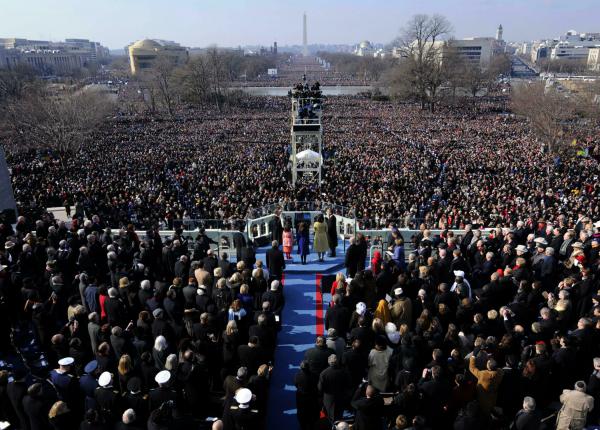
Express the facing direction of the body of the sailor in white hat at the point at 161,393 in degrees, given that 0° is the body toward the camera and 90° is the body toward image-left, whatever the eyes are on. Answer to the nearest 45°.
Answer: approximately 180°

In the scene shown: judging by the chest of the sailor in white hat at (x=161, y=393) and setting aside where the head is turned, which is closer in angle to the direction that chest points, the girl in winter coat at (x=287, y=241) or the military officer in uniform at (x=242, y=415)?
the girl in winter coat

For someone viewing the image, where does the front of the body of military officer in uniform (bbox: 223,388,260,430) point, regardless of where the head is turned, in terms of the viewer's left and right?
facing away from the viewer

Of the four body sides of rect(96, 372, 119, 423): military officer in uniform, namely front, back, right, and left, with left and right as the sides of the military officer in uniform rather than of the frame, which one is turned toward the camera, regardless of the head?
back

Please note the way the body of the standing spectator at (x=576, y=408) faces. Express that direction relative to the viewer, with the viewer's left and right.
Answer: facing away from the viewer
